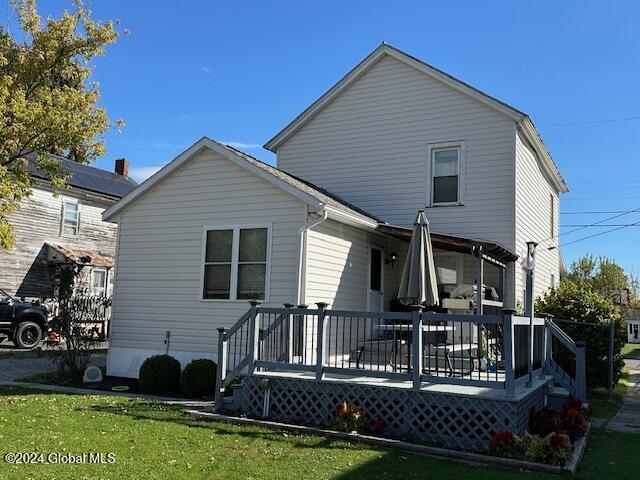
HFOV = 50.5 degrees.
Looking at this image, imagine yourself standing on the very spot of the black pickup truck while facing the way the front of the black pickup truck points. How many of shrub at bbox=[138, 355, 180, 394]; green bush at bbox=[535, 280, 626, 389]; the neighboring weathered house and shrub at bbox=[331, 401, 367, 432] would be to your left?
1

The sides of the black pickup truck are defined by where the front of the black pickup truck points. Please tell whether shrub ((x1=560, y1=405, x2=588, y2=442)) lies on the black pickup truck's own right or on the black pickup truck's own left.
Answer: on the black pickup truck's own right

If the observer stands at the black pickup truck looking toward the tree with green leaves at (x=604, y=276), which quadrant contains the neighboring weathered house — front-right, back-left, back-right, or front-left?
front-left

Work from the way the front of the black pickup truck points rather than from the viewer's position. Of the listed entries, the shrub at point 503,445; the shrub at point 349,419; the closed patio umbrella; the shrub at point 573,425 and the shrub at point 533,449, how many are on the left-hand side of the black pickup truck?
0

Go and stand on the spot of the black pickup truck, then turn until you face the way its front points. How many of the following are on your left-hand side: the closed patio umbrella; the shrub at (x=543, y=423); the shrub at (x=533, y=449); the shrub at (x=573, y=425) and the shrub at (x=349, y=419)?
0

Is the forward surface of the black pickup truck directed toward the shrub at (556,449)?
no

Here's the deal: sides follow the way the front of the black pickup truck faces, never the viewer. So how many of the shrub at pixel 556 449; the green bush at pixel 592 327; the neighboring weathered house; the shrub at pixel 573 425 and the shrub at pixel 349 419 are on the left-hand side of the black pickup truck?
1

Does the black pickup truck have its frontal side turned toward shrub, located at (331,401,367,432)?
no

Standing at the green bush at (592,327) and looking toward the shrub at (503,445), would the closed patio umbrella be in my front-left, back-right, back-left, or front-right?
front-right

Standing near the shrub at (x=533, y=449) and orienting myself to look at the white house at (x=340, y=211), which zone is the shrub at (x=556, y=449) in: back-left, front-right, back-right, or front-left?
back-right

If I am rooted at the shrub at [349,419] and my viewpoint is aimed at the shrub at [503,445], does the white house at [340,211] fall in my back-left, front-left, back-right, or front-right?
back-left
